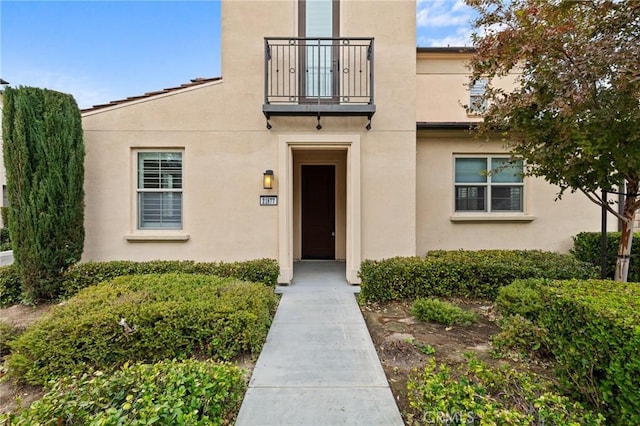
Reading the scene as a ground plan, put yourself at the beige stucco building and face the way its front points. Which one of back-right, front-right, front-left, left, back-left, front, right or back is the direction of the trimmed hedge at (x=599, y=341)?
front-left

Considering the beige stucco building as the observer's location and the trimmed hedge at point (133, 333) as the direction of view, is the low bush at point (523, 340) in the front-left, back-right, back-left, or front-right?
front-left

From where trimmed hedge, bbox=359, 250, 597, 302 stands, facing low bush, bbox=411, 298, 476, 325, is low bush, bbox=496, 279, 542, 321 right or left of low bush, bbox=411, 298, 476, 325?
left

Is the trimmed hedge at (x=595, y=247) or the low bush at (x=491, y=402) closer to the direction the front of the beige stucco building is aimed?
the low bush

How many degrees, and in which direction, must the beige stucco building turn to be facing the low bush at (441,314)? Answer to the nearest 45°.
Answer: approximately 45° to its left

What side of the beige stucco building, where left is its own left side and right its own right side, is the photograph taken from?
front

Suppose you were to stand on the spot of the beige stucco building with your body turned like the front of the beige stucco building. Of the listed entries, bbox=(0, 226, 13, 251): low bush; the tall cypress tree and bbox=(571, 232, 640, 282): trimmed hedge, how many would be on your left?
1

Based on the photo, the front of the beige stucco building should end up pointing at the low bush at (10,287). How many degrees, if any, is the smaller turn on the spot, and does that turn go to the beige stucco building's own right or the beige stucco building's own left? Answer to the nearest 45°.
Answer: approximately 90° to the beige stucco building's own right

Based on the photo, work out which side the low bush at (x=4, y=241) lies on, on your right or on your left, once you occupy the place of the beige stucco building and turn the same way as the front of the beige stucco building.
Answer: on your right

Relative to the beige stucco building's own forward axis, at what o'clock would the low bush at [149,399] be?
The low bush is roughly at 12 o'clock from the beige stucco building.

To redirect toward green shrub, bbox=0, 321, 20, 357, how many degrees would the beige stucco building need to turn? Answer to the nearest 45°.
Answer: approximately 45° to its right

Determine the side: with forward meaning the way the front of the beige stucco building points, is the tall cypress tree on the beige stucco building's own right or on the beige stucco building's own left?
on the beige stucco building's own right
